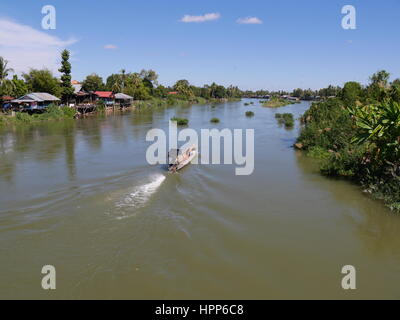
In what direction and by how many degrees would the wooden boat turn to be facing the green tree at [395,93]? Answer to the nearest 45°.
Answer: approximately 45° to its right

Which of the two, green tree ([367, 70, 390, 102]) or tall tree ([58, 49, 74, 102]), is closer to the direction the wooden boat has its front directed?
the green tree

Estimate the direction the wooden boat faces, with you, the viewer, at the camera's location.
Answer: facing away from the viewer and to the right of the viewer
